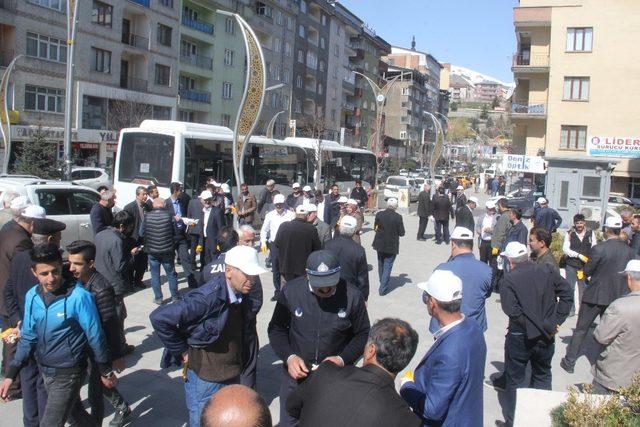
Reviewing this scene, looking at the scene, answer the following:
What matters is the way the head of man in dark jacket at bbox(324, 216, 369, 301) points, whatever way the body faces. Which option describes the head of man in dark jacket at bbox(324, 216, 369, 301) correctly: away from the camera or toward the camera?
away from the camera

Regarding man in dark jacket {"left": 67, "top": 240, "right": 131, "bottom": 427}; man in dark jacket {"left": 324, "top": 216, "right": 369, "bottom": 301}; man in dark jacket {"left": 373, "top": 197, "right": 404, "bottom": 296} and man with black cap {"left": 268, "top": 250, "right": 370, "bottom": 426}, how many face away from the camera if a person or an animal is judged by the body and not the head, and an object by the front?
2

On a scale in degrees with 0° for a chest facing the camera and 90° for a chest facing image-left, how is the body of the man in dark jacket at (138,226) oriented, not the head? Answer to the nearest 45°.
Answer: approximately 315°

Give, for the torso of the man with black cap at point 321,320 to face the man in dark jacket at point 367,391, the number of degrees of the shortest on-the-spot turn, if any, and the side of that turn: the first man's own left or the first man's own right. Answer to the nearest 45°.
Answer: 0° — they already face them

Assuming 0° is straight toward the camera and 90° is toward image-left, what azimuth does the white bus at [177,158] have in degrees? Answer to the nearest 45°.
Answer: approximately 45°

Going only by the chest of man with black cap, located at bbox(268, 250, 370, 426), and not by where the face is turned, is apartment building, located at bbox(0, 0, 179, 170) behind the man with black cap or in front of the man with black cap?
behind

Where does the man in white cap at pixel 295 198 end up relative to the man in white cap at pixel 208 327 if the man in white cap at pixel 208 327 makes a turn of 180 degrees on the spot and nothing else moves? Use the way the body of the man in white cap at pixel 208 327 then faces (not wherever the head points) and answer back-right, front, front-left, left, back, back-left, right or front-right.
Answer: front-right

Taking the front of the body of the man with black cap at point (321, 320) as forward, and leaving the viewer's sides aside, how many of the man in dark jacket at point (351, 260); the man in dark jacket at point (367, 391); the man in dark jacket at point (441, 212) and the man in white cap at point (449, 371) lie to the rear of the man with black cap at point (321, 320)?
2

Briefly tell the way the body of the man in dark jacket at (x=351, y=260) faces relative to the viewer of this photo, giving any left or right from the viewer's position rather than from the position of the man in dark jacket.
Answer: facing away from the viewer

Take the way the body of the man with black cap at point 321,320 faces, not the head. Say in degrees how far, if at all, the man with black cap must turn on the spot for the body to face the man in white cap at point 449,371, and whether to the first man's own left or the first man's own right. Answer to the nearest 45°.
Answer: approximately 45° to the first man's own left

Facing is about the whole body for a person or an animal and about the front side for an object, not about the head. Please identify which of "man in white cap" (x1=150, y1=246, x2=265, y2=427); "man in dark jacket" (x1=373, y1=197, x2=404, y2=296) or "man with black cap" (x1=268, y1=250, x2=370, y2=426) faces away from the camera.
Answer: the man in dark jacket

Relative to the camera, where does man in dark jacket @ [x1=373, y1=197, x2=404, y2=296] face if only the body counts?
away from the camera
